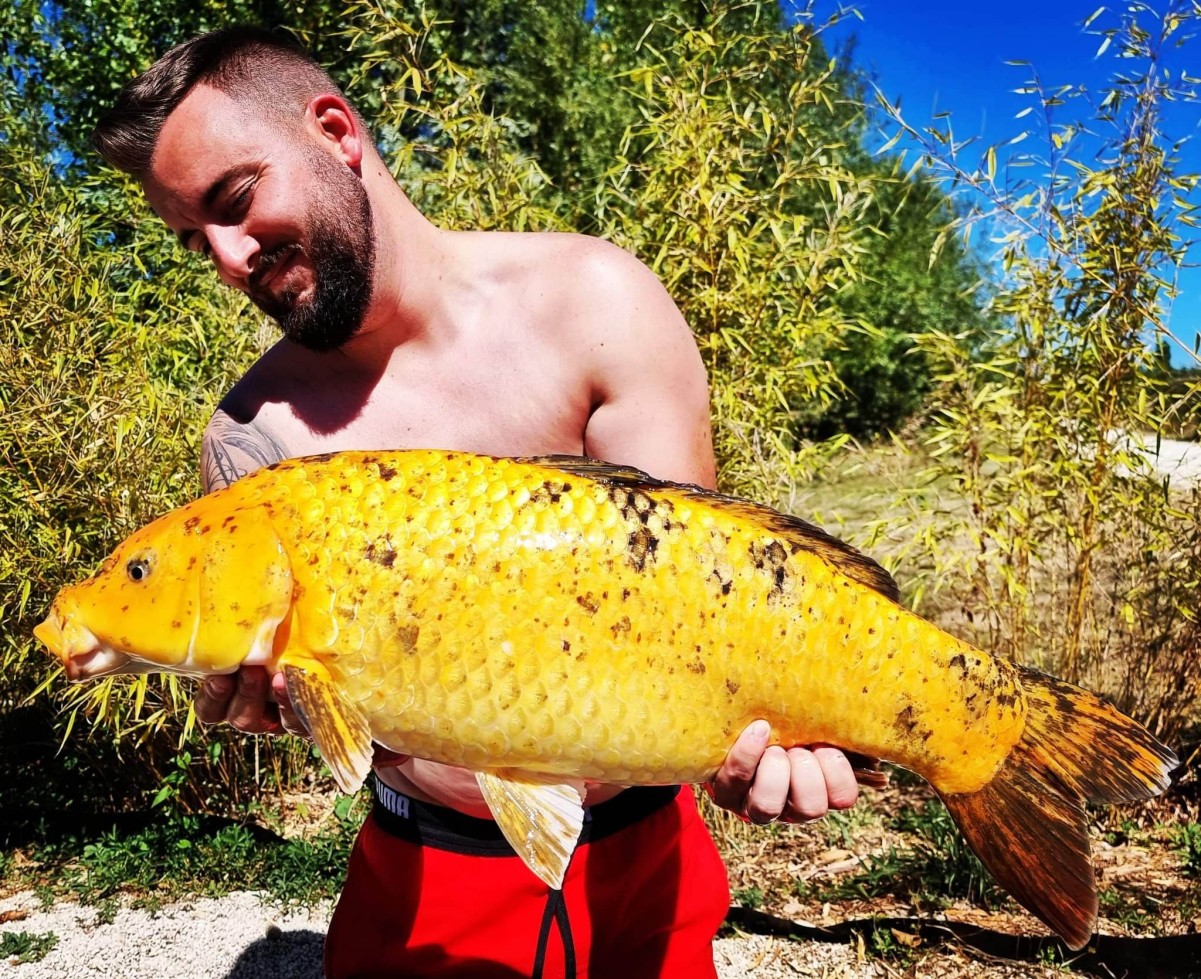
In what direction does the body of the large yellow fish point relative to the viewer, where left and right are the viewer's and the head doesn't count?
facing to the left of the viewer

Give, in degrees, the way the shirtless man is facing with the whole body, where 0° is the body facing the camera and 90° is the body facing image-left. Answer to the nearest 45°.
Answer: approximately 0°

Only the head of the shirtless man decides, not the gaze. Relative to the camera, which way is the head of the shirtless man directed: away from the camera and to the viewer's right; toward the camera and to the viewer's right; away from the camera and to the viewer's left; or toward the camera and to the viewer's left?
toward the camera and to the viewer's left
